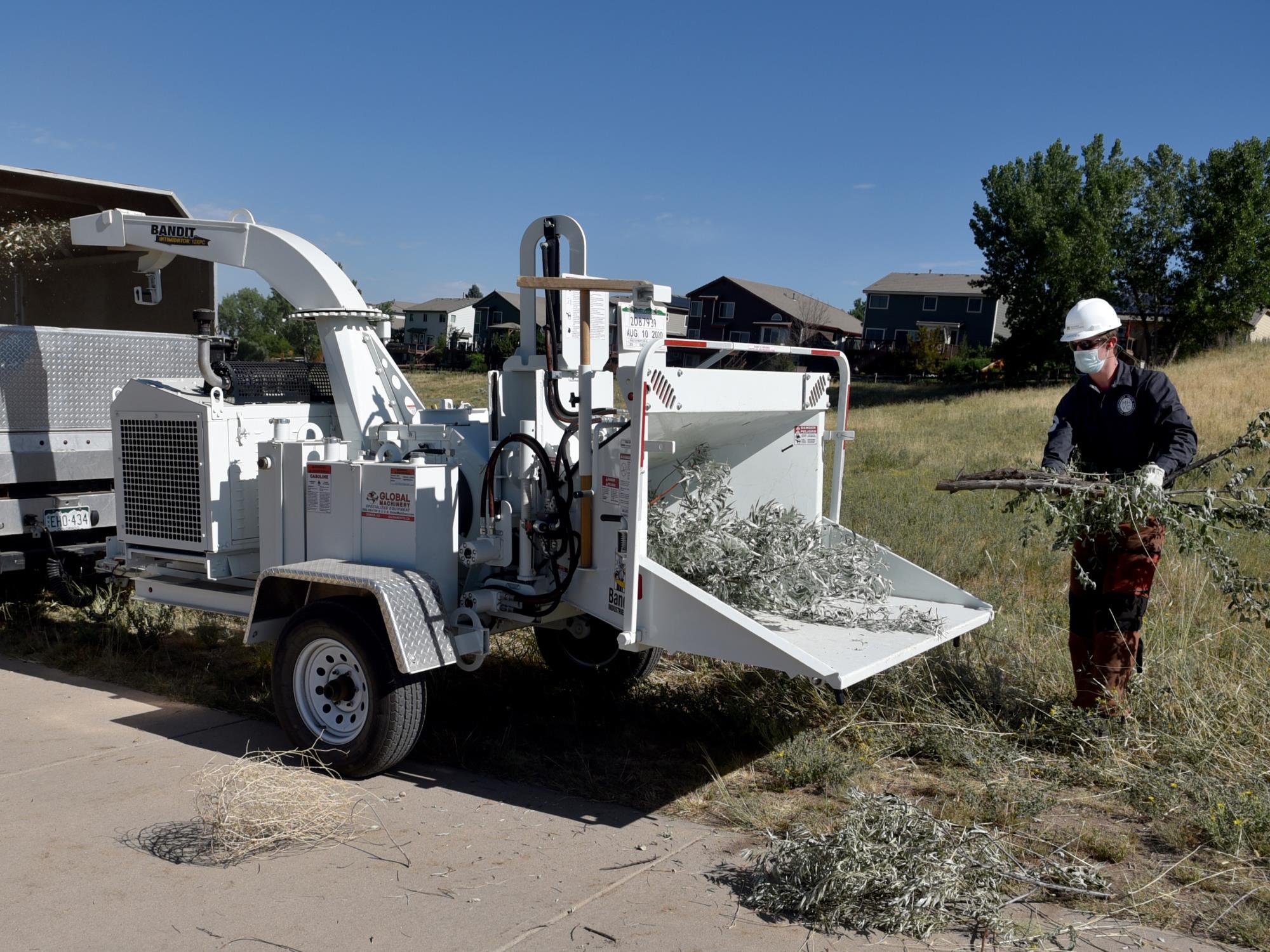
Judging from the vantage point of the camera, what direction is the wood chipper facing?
facing away from the viewer and to the left of the viewer

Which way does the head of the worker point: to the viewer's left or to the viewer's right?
to the viewer's left

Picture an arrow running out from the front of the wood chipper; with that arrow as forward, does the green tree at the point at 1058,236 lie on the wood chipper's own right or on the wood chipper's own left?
on the wood chipper's own right

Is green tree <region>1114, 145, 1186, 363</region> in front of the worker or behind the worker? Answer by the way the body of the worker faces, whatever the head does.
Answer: behind

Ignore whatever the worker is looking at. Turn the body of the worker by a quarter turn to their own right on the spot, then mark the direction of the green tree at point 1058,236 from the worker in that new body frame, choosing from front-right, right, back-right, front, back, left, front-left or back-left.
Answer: front-right

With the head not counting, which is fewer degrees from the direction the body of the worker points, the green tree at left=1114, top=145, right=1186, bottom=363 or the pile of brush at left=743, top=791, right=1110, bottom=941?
the pile of brush

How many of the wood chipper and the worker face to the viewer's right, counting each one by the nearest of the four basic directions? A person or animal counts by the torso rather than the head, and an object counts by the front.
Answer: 0

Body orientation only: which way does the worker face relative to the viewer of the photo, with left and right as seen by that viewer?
facing the viewer and to the left of the viewer

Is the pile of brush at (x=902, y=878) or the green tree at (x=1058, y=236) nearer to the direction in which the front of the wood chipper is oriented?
the green tree

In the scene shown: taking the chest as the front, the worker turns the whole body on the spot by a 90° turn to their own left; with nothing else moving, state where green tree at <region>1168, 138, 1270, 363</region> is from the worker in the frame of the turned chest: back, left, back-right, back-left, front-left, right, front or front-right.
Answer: back-left

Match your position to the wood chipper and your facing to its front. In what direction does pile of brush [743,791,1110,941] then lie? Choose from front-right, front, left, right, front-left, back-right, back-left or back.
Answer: back

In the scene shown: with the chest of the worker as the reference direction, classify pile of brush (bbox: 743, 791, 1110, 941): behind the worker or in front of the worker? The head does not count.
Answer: in front

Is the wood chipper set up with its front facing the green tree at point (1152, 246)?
no

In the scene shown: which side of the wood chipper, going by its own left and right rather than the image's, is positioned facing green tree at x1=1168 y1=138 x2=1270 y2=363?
right
